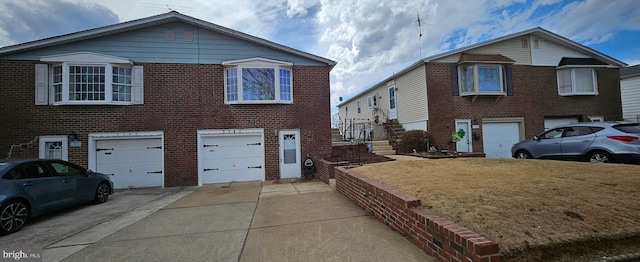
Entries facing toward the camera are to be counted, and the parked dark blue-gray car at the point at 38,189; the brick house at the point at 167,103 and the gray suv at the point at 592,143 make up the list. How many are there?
1

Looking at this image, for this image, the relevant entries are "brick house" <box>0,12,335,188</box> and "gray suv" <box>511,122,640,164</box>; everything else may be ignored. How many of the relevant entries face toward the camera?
1

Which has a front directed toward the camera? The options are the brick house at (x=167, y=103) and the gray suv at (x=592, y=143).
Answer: the brick house

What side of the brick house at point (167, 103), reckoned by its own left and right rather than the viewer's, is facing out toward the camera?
front

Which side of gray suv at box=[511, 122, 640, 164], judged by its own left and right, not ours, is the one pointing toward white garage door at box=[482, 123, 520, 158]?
front

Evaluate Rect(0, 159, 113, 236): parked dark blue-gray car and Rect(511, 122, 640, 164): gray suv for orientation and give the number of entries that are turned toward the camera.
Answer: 0

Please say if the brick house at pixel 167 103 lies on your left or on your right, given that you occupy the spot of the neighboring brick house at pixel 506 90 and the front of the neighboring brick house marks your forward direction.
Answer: on your right

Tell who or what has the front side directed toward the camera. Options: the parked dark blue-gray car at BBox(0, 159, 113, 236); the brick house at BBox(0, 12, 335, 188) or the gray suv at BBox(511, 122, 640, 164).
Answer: the brick house

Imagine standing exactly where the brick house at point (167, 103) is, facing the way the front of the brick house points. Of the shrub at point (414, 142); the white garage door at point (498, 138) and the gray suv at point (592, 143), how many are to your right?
0

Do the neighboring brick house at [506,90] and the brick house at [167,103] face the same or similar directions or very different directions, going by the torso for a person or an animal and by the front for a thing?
same or similar directions

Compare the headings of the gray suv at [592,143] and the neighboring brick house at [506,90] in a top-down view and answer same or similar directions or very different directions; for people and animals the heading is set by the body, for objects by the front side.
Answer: very different directions

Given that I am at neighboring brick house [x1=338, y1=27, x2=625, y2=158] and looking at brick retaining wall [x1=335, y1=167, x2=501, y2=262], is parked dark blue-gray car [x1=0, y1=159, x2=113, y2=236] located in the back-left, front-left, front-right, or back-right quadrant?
front-right
